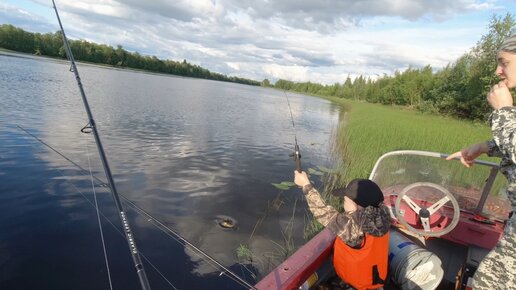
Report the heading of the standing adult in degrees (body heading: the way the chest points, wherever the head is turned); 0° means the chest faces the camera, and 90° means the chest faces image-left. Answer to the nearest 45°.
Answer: approximately 90°
